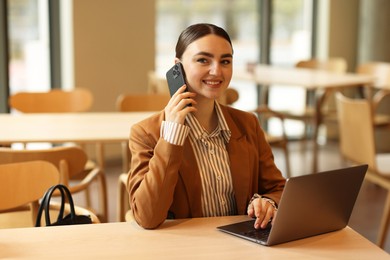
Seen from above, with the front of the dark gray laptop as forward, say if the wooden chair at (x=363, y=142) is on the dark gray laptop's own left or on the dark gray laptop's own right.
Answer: on the dark gray laptop's own right

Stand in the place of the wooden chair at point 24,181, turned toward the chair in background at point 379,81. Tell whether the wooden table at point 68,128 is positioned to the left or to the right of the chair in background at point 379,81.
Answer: left

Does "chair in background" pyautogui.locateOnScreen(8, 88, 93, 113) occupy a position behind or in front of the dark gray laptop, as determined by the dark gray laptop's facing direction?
in front

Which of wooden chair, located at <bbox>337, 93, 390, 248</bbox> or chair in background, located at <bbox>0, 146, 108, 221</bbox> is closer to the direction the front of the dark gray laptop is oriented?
the chair in background

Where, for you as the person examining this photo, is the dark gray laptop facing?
facing away from the viewer and to the left of the viewer

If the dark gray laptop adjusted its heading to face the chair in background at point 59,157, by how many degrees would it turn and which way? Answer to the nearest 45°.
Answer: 0° — it already faces it

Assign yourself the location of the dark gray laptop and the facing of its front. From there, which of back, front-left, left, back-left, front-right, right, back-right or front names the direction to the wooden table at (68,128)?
front

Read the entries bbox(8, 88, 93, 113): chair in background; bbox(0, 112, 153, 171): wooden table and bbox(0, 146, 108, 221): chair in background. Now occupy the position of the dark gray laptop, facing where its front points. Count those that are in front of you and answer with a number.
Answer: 3

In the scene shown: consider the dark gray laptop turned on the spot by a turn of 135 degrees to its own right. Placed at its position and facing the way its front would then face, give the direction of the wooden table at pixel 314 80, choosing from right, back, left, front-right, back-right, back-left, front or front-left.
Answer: left

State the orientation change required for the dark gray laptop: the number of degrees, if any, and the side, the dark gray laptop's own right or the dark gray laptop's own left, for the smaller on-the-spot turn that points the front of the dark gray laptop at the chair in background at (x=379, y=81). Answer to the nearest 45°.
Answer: approximately 45° to the dark gray laptop's own right
